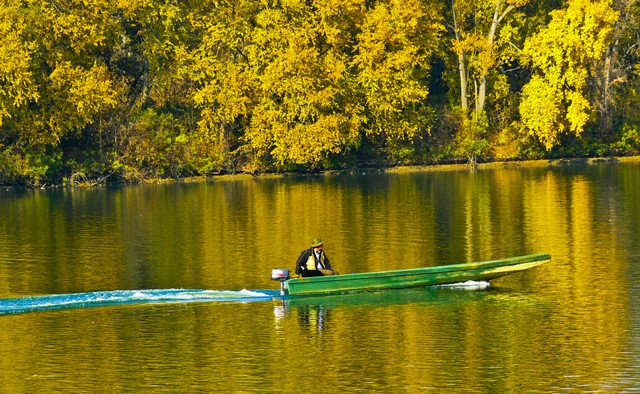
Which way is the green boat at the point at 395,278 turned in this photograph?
to the viewer's right
